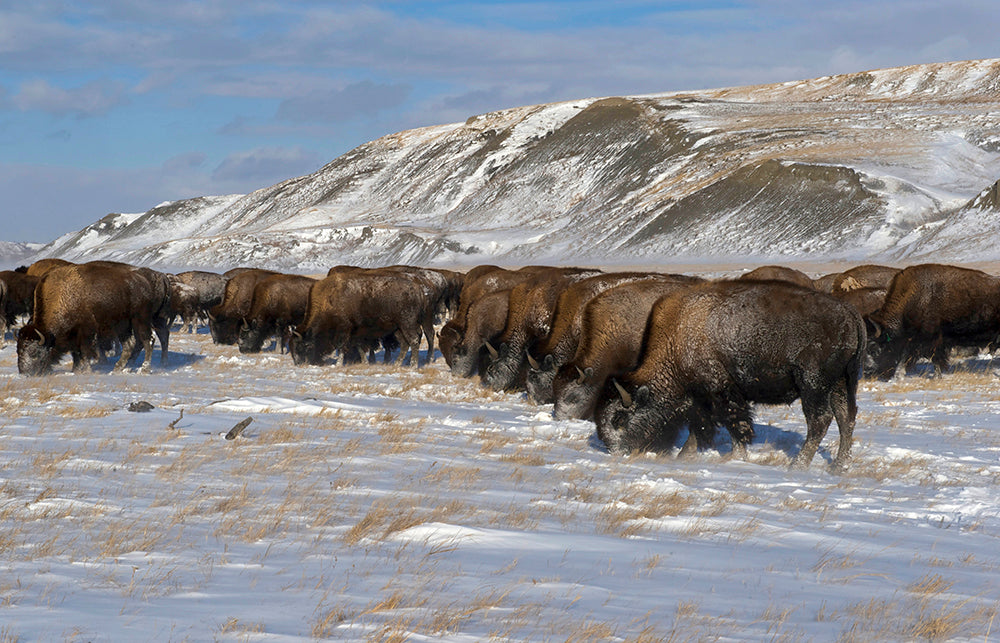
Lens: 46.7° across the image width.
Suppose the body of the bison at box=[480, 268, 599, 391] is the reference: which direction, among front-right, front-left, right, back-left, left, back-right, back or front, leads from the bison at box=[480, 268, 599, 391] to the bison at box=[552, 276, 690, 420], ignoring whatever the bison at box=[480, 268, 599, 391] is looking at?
left

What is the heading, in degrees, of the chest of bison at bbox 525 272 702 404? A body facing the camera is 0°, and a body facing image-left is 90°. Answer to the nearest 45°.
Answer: approximately 90°

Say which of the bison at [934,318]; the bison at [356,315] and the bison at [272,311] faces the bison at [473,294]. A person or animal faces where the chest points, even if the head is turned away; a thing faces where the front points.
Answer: the bison at [934,318]

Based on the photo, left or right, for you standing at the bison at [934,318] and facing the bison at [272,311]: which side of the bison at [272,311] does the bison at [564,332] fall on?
left

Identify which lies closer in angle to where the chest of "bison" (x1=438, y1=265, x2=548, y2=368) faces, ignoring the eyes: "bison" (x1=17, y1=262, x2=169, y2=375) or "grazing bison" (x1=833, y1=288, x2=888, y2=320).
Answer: the bison

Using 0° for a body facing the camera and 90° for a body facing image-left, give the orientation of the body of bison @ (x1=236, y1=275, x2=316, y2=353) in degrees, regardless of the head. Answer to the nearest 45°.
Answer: approximately 90°

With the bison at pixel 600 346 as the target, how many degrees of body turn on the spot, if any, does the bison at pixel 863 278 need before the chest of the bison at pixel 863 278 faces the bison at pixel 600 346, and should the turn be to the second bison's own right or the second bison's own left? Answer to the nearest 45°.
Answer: approximately 90° to the second bison's own left

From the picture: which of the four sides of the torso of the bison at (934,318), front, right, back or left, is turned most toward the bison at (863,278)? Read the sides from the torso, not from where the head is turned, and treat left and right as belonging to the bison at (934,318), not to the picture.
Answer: right

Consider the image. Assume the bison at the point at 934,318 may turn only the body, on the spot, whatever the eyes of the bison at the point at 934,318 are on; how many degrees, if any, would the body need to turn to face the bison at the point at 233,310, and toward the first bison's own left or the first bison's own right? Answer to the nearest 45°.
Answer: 0° — it already faces it

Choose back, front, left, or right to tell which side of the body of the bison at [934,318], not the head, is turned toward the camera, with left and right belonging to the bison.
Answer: left

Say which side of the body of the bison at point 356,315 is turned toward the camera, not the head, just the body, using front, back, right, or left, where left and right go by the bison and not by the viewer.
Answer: left

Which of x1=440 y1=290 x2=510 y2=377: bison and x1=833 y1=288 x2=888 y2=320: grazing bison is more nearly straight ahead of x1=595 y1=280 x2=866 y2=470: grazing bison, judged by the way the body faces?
the bison
